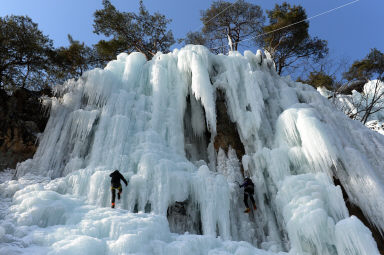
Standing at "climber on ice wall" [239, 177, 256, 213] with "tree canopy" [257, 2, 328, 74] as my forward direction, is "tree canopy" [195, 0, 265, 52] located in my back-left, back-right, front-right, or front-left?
front-left

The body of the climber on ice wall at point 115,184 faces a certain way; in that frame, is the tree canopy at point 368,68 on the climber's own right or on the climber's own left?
on the climber's own right

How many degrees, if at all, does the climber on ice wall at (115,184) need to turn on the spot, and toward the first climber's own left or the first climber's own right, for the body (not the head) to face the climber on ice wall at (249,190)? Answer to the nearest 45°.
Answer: approximately 90° to the first climber's own right

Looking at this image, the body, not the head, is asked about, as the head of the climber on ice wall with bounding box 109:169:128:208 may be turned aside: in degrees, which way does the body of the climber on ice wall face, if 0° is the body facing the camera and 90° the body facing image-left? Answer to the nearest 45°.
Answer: approximately 180°
